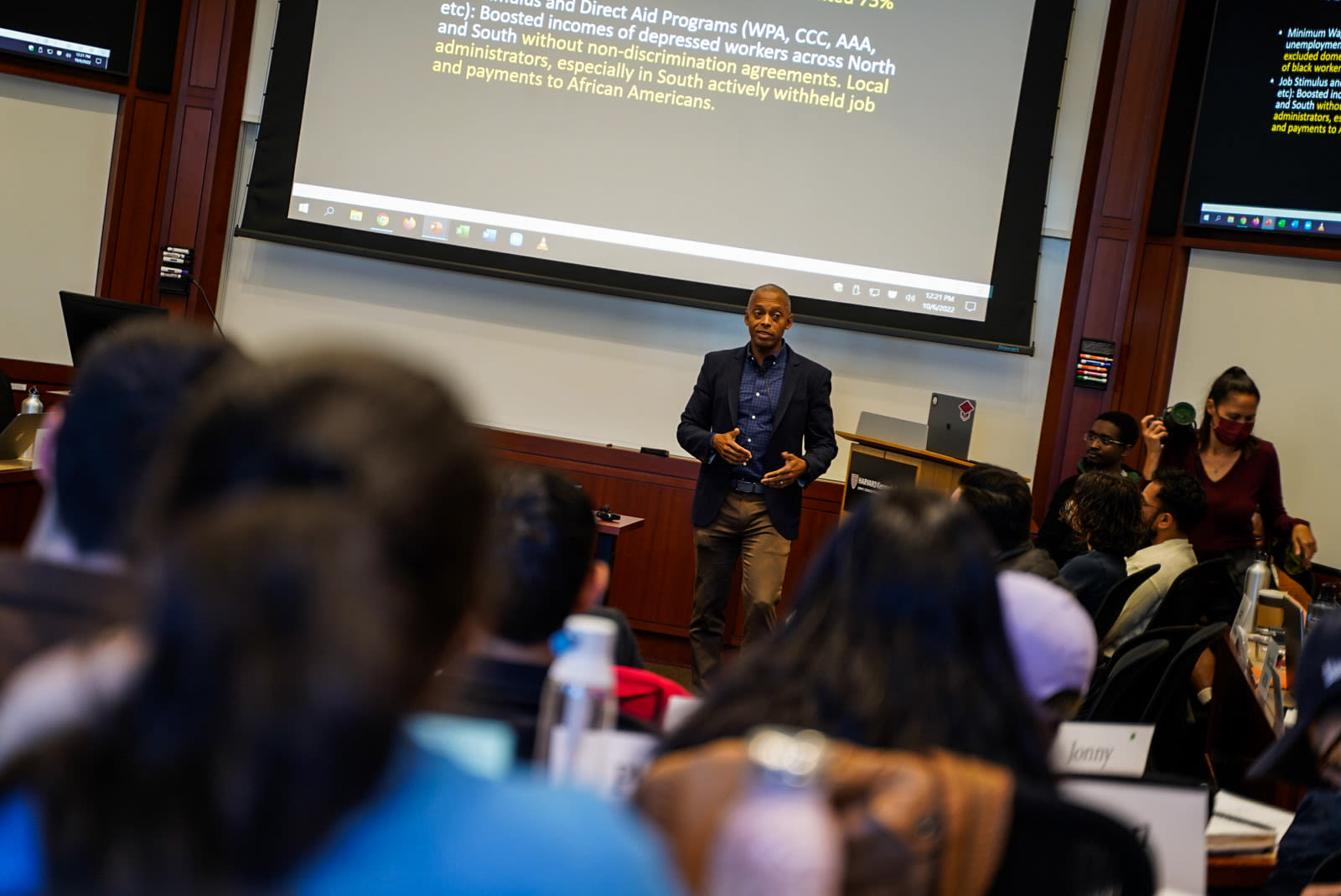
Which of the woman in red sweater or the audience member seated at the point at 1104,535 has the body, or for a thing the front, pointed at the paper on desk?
the woman in red sweater

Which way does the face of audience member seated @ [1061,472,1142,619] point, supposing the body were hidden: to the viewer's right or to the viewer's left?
to the viewer's left

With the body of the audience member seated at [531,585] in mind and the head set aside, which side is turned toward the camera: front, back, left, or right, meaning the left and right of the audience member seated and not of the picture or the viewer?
back

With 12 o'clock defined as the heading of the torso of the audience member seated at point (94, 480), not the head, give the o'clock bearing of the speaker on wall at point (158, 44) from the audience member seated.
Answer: The speaker on wall is roughly at 12 o'clock from the audience member seated.

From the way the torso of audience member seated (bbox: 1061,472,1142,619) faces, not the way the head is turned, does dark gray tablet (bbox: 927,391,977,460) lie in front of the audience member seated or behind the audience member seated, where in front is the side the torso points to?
in front

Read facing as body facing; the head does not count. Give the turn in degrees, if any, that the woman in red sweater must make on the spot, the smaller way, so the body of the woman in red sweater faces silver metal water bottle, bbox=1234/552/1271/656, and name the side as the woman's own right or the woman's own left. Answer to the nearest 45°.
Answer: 0° — they already face it

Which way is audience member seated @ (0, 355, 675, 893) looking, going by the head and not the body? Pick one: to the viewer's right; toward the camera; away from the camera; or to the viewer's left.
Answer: away from the camera

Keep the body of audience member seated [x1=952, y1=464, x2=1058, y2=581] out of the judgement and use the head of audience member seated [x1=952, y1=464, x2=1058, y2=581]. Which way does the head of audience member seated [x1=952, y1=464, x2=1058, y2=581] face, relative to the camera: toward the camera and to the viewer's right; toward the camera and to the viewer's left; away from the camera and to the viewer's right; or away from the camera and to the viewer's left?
away from the camera and to the viewer's left

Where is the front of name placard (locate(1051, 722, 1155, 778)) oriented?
toward the camera

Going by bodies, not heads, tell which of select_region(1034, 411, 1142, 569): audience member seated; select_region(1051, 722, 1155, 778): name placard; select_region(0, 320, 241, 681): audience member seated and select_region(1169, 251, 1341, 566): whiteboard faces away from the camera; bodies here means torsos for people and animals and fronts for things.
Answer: select_region(0, 320, 241, 681): audience member seated

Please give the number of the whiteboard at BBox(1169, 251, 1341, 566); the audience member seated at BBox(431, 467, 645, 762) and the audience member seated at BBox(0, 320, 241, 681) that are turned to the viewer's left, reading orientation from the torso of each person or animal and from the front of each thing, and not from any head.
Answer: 0

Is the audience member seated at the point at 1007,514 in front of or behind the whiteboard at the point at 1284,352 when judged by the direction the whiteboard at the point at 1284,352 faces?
in front

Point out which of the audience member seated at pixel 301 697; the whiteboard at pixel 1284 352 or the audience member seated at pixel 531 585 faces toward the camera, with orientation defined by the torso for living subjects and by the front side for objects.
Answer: the whiteboard

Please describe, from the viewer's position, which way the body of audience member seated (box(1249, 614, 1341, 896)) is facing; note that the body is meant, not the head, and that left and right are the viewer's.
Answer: facing to the left of the viewer

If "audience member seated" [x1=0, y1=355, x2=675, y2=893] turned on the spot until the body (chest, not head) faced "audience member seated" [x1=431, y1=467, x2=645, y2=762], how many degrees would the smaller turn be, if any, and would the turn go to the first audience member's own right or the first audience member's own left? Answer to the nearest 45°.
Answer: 0° — they already face them

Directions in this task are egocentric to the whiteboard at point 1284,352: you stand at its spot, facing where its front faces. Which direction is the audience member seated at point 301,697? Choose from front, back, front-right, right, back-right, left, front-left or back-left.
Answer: front

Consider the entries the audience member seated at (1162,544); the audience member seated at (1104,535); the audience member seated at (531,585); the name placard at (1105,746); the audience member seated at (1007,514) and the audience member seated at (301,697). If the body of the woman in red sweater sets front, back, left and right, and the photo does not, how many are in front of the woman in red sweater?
6
